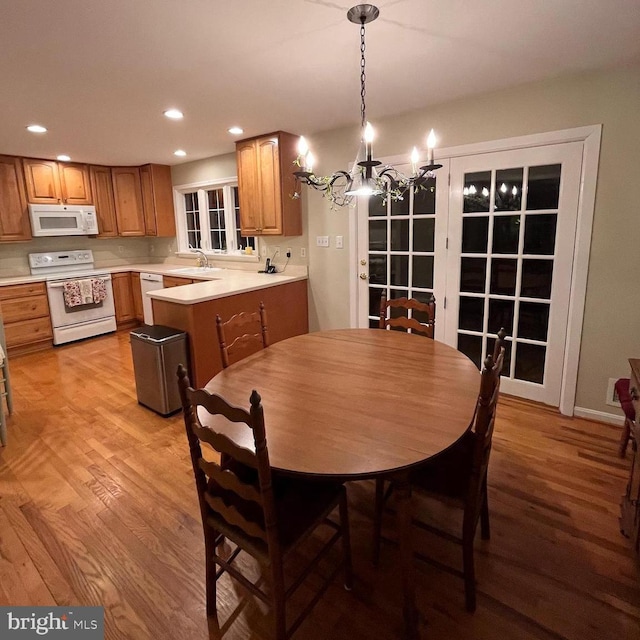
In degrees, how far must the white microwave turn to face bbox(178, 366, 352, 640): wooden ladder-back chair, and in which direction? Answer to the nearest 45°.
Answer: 0° — it already faces it

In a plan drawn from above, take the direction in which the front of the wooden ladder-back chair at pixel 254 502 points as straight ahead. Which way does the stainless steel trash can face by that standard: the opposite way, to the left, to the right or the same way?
the opposite way

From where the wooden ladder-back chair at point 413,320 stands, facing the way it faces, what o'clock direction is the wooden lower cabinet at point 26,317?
The wooden lower cabinet is roughly at 2 o'clock from the wooden ladder-back chair.

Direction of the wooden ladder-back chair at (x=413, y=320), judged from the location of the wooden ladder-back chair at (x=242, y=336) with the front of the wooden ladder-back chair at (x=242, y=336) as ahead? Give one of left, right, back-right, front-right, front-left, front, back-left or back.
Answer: front-left

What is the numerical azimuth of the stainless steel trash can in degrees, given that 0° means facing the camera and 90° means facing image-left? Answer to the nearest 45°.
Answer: approximately 45°

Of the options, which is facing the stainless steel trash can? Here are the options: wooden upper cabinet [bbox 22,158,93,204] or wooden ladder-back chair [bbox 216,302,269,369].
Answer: the wooden upper cabinet

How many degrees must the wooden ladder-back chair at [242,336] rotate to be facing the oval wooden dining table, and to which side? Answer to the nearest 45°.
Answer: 0° — it already faces it

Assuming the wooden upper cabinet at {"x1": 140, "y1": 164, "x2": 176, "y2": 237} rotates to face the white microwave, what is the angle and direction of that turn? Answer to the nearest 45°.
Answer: approximately 45° to its right

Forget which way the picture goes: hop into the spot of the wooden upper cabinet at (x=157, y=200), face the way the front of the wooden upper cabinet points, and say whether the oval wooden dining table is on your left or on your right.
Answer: on your left

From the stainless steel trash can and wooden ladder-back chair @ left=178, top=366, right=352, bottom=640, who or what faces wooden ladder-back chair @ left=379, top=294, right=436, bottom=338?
wooden ladder-back chair @ left=178, top=366, right=352, bottom=640

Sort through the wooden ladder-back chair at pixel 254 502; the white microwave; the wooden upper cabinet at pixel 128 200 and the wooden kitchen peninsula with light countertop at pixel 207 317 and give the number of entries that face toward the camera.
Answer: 2
